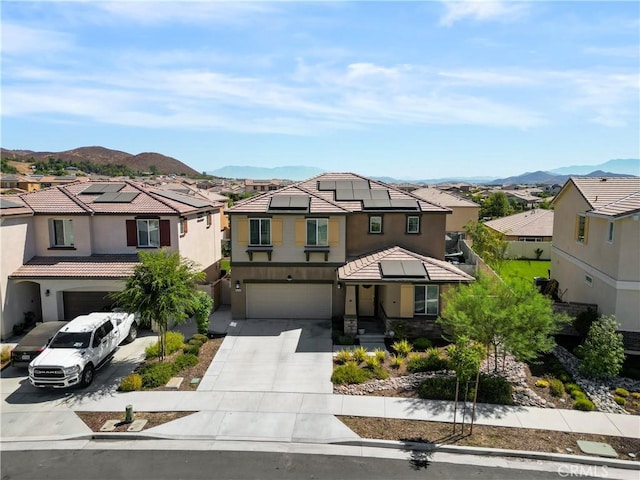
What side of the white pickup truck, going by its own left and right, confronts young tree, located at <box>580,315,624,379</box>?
left

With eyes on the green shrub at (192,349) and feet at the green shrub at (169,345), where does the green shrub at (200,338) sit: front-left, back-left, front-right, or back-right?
front-left

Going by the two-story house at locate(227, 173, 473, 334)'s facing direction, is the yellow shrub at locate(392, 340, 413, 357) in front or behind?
in front

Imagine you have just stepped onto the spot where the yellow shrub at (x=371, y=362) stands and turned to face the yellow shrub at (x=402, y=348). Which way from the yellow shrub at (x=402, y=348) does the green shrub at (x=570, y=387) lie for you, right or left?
right

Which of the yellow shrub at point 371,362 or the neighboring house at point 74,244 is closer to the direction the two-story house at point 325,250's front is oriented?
the yellow shrub

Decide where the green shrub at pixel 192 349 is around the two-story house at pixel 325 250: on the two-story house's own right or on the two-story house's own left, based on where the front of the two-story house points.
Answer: on the two-story house's own right

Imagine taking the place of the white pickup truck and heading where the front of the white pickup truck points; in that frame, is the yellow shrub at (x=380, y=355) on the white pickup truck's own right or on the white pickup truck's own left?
on the white pickup truck's own left

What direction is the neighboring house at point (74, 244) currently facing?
toward the camera

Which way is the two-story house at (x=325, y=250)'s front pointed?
toward the camera

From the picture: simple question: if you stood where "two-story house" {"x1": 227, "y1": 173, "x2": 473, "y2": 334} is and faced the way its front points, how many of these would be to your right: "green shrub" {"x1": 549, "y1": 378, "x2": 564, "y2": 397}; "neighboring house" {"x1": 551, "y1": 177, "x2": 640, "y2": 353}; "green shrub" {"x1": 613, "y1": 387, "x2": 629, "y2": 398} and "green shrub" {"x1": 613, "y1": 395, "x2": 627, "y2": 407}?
0

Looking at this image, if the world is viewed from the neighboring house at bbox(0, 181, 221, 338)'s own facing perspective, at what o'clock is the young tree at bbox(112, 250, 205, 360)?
The young tree is roughly at 11 o'clock from the neighboring house.

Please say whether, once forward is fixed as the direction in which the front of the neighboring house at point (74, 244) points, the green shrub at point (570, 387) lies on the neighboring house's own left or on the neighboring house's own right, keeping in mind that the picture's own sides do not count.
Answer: on the neighboring house's own left

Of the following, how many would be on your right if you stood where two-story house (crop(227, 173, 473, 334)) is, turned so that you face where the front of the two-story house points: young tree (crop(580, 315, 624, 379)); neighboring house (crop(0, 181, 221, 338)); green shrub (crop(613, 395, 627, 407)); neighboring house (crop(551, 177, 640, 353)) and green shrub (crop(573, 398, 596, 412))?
1

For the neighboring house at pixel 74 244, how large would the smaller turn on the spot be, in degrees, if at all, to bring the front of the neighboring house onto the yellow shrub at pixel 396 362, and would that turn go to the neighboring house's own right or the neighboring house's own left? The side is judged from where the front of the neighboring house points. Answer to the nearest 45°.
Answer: approximately 45° to the neighboring house's own left

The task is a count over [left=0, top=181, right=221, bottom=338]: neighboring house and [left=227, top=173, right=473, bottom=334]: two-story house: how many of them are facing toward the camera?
2

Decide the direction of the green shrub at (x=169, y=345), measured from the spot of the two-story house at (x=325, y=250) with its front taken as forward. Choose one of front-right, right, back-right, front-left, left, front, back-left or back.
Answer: front-right

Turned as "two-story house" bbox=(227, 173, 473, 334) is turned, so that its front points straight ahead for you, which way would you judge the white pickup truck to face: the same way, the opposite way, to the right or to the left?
the same way
